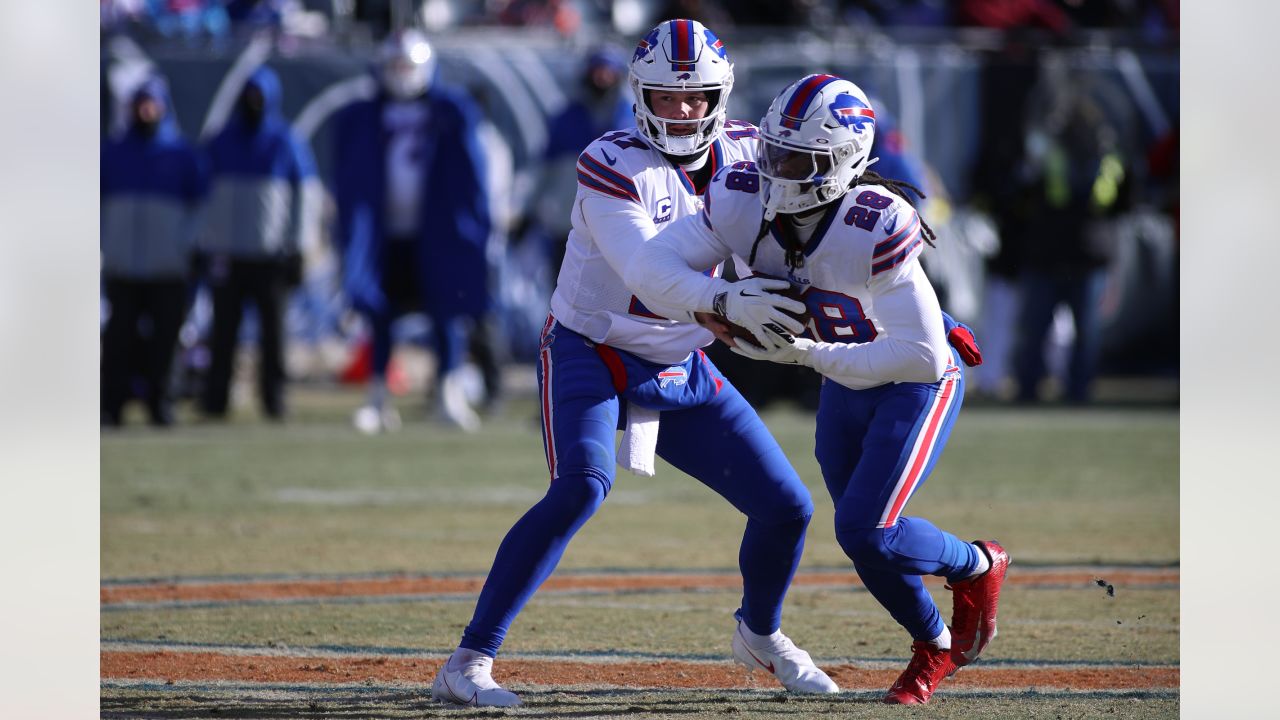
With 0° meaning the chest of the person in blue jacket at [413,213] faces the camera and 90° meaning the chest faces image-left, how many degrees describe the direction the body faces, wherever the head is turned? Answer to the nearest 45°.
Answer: approximately 0°

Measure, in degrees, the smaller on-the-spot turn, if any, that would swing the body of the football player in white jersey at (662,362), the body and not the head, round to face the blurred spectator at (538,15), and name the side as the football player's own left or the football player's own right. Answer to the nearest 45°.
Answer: approximately 135° to the football player's own left

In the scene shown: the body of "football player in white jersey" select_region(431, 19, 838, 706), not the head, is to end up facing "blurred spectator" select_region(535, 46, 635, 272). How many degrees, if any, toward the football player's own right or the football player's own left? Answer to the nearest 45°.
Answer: approximately 135° to the football player's own left

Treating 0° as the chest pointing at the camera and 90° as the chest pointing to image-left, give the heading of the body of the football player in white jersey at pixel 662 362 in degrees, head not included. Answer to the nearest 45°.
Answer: approximately 315°

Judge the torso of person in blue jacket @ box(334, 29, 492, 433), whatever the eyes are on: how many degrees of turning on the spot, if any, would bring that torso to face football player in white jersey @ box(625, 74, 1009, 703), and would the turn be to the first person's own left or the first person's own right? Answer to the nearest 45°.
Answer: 0° — they already face them

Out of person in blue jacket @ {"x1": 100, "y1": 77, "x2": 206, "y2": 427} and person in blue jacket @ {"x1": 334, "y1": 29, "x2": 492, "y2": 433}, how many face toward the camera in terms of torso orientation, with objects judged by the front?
2
